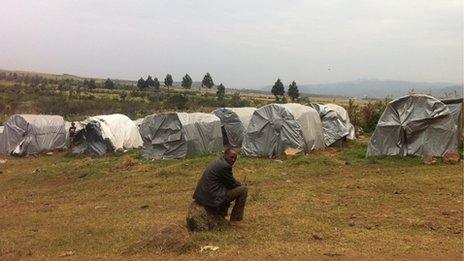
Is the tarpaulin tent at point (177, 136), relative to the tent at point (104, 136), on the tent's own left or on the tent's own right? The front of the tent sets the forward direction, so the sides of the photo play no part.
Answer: on the tent's own left

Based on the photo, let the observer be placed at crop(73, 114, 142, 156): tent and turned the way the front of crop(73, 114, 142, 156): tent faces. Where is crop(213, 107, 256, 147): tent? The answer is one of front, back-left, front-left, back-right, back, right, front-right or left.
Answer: back-left

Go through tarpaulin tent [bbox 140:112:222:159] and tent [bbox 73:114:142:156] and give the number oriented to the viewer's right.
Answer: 0

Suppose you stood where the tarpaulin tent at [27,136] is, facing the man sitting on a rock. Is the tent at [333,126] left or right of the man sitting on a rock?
left

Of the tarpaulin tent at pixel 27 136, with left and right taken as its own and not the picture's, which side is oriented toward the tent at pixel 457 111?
left

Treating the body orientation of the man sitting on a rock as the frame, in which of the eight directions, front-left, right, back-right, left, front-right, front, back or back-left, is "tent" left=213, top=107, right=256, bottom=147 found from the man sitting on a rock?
left

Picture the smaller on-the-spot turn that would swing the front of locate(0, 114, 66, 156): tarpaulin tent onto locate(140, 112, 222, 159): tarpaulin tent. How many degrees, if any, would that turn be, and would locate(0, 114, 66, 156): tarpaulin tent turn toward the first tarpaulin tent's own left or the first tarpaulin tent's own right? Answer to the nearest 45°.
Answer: approximately 90° to the first tarpaulin tent's own left

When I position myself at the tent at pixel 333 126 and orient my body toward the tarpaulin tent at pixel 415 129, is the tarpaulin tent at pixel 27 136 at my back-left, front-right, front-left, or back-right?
back-right
